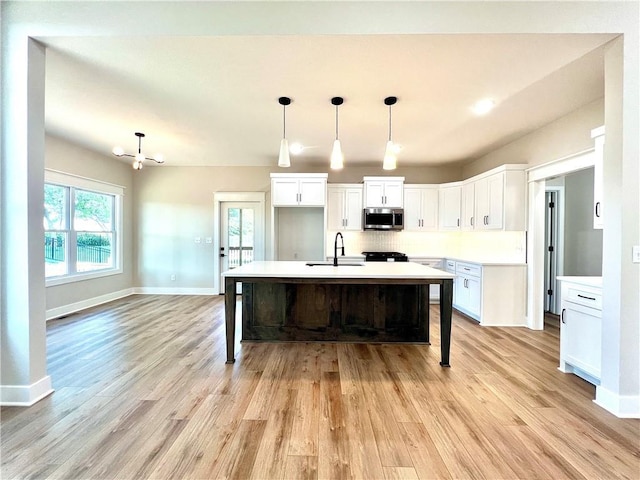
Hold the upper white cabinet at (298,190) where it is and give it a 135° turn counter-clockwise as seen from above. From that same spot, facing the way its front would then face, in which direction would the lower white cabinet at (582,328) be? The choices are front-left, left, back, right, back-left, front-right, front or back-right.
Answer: right

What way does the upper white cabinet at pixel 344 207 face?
toward the camera

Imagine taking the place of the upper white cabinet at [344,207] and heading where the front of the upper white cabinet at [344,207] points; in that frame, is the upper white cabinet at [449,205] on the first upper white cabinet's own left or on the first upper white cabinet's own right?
on the first upper white cabinet's own left

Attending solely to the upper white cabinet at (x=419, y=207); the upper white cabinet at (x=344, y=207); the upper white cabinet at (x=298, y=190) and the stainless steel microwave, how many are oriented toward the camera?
4

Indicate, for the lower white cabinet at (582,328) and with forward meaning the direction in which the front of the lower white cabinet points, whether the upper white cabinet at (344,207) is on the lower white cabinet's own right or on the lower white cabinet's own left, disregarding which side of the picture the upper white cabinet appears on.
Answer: on the lower white cabinet's own right

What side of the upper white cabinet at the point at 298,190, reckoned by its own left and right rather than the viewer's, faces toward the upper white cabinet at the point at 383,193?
left

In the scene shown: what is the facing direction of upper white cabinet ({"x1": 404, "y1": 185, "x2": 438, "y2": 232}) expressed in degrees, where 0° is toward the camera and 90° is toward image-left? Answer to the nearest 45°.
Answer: approximately 0°

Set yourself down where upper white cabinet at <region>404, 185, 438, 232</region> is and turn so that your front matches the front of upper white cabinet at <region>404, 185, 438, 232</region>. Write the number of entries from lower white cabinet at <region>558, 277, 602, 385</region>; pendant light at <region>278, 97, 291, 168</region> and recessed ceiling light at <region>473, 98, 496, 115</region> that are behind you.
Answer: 0

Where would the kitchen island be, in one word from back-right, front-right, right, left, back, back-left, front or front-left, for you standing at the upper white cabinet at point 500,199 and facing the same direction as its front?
front

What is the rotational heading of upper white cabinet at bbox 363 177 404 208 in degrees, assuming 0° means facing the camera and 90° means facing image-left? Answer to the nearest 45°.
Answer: approximately 0°

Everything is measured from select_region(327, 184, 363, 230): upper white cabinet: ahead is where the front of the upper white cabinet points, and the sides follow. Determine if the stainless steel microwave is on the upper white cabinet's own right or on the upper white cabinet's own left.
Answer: on the upper white cabinet's own left

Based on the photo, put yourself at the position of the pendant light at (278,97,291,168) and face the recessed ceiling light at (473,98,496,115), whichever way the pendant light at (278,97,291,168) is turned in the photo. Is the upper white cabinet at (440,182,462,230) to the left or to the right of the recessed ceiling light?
left

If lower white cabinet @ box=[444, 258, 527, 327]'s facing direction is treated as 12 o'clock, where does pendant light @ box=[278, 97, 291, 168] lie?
The pendant light is roughly at 12 o'clock from the lower white cabinet.

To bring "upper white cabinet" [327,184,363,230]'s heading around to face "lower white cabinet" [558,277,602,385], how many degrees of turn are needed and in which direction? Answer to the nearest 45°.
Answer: approximately 45° to its left

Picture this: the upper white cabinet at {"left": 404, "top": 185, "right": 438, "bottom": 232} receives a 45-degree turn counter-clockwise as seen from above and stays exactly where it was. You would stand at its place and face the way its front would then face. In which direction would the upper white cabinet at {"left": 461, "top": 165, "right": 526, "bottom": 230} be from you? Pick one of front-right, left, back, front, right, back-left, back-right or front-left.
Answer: front

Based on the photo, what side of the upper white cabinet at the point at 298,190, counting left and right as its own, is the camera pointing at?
front

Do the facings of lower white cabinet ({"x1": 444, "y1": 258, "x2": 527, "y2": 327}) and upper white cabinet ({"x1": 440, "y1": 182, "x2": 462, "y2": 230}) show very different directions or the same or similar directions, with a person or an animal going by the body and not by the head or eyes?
same or similar directions

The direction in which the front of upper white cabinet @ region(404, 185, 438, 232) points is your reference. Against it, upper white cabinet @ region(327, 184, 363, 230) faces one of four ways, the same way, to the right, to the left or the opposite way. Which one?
the same way

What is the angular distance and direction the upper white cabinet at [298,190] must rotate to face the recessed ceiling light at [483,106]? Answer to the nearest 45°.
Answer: approximately 45° to its left

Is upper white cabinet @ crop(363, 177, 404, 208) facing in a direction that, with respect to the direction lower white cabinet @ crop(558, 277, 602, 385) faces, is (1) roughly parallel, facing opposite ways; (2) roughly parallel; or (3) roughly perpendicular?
roughly perpendicular
